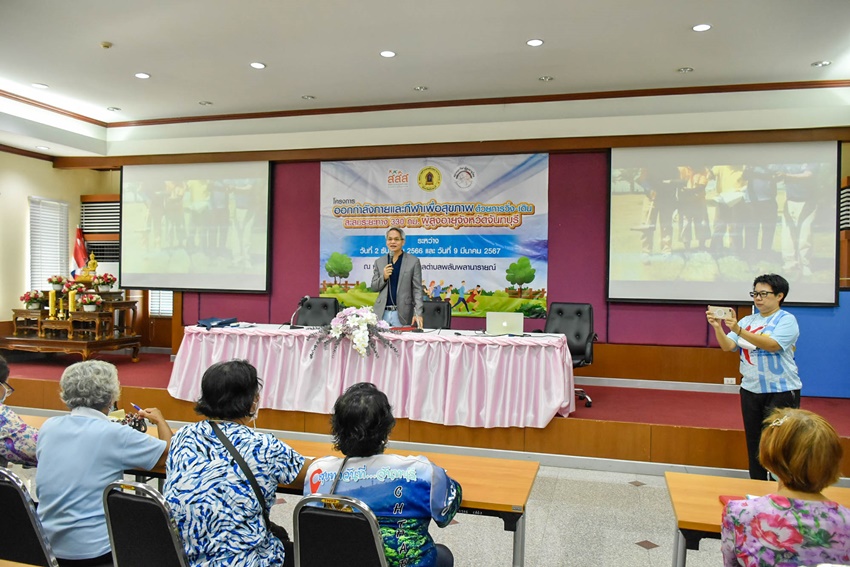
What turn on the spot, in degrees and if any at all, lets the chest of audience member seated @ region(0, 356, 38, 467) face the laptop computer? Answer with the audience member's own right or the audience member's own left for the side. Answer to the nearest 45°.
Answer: approximately 45° to the audience member's own right

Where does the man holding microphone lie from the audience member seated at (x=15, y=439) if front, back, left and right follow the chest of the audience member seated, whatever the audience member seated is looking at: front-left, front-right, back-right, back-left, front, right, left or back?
front

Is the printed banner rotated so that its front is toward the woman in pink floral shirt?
yes

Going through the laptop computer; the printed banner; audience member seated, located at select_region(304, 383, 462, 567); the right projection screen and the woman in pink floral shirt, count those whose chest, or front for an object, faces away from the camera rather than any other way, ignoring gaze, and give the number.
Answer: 3

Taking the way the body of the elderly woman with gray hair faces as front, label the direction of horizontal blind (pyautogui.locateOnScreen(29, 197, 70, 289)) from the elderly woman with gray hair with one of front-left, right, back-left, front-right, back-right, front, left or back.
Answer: front-left

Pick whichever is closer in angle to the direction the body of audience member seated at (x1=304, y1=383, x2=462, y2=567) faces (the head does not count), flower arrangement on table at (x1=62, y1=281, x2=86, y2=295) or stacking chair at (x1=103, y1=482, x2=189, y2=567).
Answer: the flower arrangement on table

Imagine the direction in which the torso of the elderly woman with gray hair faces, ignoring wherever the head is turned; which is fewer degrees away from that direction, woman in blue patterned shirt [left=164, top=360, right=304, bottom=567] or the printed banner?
the printed banner

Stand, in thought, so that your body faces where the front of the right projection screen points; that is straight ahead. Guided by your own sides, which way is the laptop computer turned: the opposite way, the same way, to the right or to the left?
the opposite way

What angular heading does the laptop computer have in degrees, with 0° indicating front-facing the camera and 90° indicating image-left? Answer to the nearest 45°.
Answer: approximately 180°

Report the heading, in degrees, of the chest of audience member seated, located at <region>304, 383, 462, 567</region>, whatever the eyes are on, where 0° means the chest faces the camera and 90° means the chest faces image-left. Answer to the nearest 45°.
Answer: approximately 180°

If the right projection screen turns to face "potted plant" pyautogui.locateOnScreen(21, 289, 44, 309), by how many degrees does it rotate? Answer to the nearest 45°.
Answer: approximately 90° to its right

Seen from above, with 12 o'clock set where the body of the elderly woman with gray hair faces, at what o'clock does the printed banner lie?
The printed banner is roughly at 12 o'clock from the elderly woman with gray hair.

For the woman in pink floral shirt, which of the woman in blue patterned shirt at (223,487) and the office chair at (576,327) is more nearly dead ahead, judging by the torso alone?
the office chair

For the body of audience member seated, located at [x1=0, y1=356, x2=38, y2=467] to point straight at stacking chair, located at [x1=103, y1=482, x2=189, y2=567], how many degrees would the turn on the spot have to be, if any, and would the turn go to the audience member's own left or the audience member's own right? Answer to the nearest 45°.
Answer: approximately 135° to the audience member's own right

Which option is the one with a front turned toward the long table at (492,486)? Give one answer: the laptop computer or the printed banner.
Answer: the printed banner

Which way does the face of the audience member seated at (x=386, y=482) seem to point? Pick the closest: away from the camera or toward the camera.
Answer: away from the camera

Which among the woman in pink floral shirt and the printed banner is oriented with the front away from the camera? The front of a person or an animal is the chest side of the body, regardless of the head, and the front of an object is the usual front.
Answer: the woman in pink floral shirt
